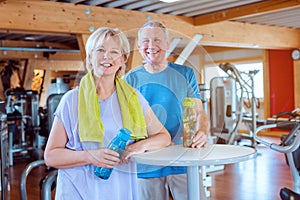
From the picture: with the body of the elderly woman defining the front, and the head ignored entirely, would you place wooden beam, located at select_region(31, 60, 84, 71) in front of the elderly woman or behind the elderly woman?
behind

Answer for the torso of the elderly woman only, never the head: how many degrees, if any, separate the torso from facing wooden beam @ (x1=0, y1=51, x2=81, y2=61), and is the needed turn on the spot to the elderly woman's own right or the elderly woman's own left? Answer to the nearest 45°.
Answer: approximately 180°

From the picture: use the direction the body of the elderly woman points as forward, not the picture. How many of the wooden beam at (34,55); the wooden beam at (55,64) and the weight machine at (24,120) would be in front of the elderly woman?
0

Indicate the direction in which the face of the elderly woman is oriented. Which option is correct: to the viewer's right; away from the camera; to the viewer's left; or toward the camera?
toward the camera

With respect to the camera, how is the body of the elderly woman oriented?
toward the camera

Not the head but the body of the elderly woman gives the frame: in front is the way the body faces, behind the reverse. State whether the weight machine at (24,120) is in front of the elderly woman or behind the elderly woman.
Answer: behind
